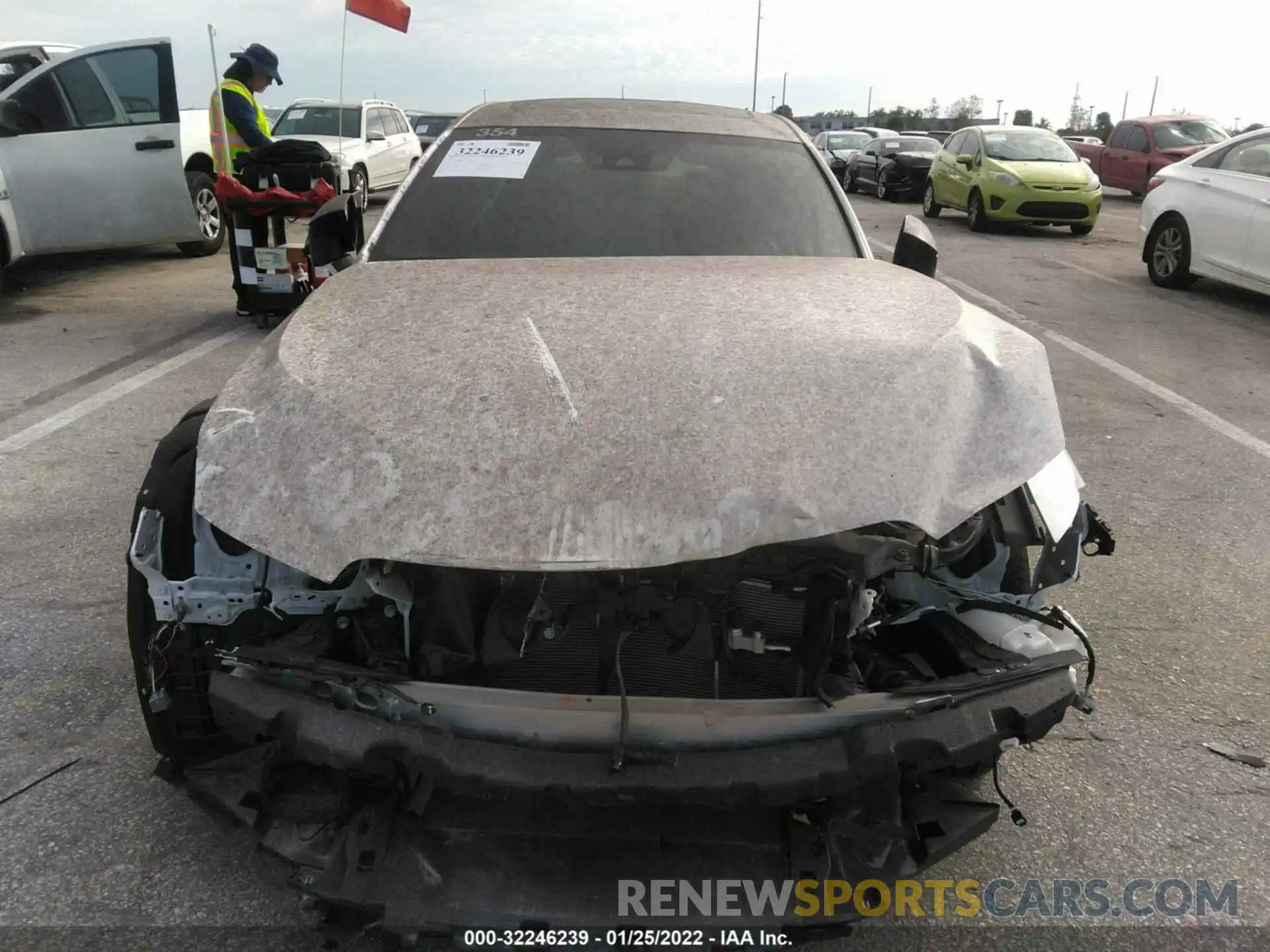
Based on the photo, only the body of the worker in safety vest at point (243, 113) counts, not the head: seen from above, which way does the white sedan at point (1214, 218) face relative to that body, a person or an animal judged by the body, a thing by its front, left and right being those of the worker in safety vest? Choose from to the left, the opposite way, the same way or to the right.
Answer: to the right

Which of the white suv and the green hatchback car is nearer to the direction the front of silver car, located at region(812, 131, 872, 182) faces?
the green hatchback car

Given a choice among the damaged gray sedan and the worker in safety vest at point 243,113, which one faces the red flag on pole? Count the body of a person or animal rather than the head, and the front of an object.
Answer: the worker in safety vest

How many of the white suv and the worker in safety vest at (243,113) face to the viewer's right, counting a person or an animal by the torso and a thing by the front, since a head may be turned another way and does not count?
1

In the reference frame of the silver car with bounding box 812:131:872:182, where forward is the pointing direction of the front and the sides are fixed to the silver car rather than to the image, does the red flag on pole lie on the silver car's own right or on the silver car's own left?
on the silver car's own right

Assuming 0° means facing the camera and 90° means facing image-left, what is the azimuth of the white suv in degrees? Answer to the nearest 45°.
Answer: approximately 45°

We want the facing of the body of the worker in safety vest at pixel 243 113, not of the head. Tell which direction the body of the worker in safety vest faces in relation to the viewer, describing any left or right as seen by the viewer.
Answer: facing to the right of the viewer

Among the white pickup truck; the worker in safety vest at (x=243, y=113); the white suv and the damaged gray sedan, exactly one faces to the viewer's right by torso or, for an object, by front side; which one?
the worker in safety vest

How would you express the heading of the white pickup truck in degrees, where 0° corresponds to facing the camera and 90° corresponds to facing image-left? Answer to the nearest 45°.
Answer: approximately 45°

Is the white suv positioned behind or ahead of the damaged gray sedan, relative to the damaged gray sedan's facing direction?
behind

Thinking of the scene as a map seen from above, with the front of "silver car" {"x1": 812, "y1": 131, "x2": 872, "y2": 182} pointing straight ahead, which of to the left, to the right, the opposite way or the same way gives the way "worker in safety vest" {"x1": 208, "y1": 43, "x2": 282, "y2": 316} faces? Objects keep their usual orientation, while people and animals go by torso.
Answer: to the left

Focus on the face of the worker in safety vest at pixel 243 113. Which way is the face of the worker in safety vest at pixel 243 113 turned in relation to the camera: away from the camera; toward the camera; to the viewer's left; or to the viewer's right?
to the viewer's right

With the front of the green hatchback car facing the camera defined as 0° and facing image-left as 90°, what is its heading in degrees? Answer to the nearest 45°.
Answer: approximately 315°
